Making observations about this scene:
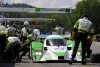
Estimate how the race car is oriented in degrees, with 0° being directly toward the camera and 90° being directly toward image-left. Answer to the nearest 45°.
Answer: approximately 0°

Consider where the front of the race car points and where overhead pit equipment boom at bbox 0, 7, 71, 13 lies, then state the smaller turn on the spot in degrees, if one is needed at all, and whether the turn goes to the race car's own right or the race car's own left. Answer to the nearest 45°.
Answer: approximately 180°
